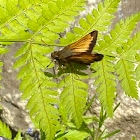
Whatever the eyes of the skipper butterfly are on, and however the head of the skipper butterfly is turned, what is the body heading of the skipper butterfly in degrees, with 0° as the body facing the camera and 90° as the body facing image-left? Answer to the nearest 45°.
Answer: approximately 90°
